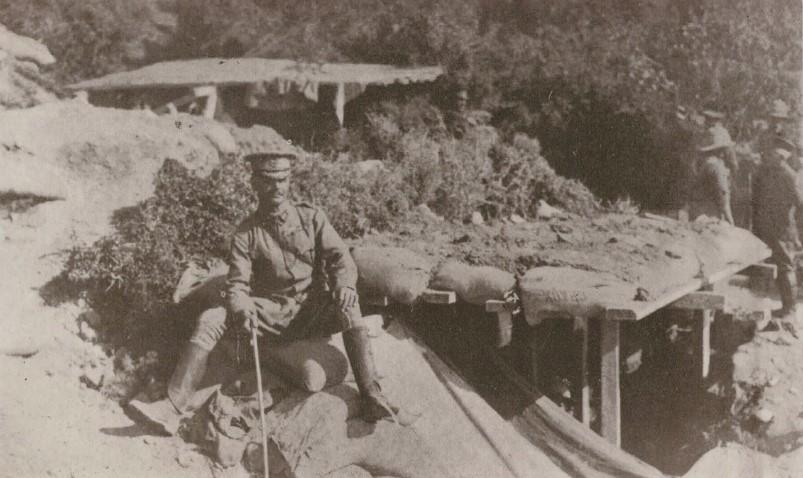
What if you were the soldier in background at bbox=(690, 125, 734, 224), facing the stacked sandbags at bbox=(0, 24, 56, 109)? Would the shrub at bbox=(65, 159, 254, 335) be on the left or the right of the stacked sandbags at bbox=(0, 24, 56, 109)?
left

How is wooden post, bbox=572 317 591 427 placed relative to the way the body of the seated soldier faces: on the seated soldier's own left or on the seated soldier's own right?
on the seated soldier's own left

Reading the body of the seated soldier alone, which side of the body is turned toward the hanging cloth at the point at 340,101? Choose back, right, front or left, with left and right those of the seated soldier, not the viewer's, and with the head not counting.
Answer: back

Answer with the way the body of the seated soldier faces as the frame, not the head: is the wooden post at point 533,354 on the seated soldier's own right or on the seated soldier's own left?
on the seated soldier's own left

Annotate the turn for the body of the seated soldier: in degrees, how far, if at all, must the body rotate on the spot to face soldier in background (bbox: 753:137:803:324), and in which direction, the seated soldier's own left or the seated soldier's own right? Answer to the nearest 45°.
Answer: approximately 135° to the seated soldier's own left

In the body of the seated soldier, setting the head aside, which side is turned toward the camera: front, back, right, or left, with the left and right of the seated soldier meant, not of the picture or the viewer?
front

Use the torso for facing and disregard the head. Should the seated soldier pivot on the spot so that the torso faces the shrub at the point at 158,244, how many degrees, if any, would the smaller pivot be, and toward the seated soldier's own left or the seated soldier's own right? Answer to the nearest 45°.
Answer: approximately 135° to the seated soldier's own right

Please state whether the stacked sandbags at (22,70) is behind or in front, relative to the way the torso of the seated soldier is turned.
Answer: behind

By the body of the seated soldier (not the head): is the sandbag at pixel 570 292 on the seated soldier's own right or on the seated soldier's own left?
on the seated soldier's own left

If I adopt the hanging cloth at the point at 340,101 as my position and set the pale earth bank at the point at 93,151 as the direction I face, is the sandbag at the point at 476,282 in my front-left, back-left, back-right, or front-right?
front-left

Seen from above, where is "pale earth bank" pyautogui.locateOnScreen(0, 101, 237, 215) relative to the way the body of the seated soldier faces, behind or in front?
behind

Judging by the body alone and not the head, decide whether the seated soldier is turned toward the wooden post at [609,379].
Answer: no

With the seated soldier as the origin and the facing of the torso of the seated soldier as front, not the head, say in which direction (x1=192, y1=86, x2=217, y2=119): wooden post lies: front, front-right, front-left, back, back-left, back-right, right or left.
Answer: back
